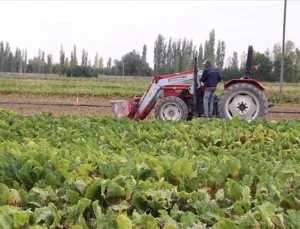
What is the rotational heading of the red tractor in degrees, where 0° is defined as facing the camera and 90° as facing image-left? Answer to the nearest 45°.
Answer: approximately 90°
